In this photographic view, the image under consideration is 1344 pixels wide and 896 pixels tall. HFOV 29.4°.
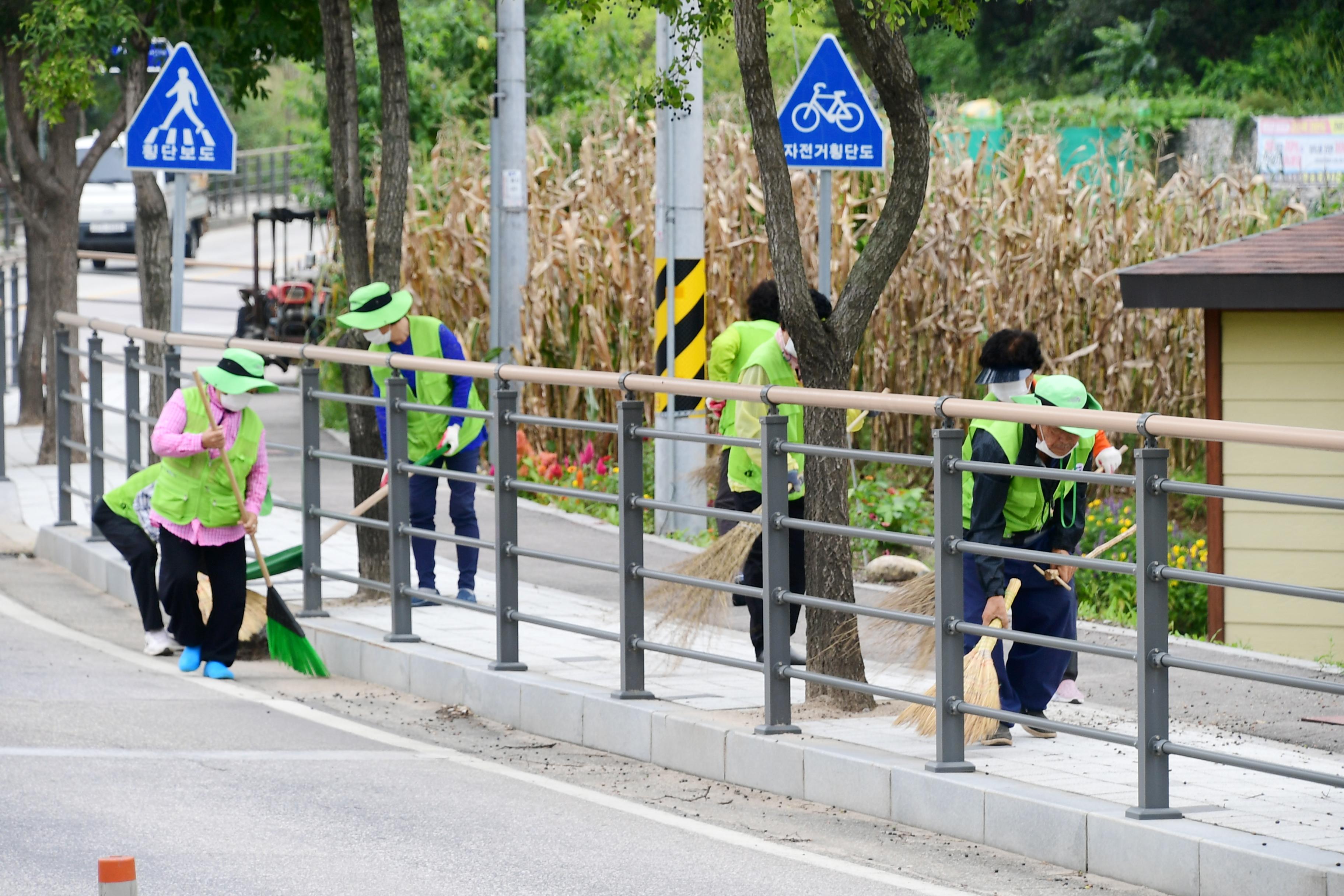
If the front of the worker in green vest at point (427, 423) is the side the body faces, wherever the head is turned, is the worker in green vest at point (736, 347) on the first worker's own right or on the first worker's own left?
on the first worker's own left

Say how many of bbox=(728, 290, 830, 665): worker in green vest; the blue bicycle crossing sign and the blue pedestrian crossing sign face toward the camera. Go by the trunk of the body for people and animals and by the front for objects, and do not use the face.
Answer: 2

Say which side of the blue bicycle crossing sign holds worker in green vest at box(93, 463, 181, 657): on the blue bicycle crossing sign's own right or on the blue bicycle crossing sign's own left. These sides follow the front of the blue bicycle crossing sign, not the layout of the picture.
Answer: on the blue bicycle crossing sign's own right
